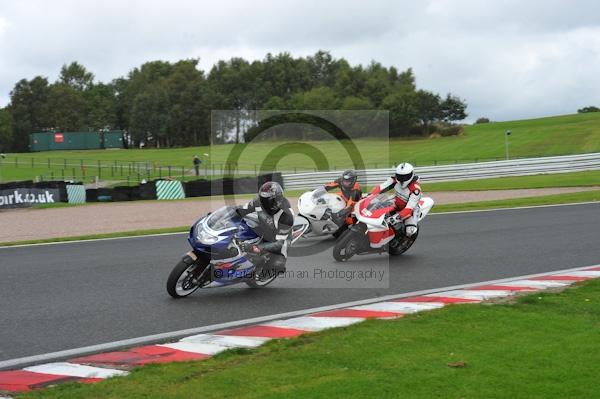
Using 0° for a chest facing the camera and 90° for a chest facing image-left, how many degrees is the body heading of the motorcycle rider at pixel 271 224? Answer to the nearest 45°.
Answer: approximately 45°

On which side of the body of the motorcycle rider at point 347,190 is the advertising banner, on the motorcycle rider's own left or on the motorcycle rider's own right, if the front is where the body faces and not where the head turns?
on the motorcycle rider's own right

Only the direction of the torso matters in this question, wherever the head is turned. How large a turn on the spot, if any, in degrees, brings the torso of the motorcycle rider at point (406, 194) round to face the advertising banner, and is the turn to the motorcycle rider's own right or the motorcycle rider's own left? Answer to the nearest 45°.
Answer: approximately 90° to the motorcycle rider's own right

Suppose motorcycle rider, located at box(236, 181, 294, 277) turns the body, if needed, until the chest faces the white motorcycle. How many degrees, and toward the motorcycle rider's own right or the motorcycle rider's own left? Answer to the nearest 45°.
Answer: approximately 135° to the motorcycle rider's own right

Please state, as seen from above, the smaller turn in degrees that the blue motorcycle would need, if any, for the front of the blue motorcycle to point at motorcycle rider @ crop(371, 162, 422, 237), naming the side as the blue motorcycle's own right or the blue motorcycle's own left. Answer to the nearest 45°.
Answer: approximately 180°

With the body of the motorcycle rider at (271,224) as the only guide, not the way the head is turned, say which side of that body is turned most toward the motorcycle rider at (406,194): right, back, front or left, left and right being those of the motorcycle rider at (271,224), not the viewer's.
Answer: back

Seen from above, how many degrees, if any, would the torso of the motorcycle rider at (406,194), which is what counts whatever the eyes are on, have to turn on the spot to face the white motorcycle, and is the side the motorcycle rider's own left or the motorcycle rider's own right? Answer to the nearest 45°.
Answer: approximately 90° to the motorcycle rider's own right

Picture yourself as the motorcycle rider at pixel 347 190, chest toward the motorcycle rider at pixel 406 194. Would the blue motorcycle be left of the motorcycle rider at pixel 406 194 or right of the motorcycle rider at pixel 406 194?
right

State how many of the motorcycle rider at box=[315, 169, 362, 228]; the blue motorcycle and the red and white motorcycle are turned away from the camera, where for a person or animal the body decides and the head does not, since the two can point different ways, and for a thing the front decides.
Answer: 0

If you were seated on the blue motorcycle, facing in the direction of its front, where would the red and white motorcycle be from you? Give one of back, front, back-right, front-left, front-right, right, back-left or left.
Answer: back

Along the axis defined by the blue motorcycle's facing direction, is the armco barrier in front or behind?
behind

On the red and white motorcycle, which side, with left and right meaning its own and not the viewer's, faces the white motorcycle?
right

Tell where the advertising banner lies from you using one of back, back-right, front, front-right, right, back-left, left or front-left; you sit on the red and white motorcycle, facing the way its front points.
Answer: right

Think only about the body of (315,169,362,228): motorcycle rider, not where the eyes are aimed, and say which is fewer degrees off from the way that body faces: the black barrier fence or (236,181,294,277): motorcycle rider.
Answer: the motorcycle rider

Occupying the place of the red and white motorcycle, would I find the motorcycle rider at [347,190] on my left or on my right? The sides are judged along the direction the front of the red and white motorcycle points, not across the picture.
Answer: on my right

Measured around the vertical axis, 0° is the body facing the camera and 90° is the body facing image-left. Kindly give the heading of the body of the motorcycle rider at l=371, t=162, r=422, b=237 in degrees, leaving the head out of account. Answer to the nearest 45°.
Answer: approximately 45°

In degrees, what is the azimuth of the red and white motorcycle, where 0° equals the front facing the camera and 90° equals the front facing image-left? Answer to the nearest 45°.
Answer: approximately 45°

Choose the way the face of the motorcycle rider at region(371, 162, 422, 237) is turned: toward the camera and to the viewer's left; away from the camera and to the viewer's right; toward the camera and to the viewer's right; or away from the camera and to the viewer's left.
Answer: toward the camera and to the viewer's left
